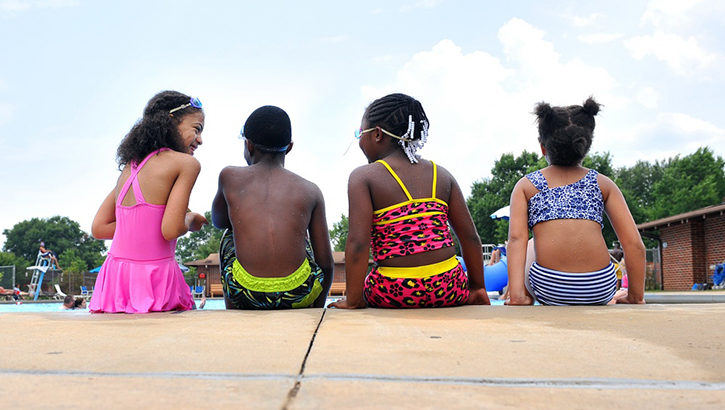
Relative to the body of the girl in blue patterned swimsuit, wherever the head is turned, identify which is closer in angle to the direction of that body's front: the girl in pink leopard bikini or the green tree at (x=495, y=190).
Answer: the green tree

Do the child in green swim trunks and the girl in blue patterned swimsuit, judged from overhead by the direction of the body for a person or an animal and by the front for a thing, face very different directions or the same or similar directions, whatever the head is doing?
same or similar directions

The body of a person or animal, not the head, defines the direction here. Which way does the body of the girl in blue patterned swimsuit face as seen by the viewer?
away from the camera

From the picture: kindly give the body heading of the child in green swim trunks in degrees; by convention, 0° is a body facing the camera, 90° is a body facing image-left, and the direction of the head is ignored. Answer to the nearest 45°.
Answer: approximately 180°

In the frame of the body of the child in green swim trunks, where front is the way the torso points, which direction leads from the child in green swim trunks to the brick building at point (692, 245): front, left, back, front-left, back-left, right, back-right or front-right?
front-right

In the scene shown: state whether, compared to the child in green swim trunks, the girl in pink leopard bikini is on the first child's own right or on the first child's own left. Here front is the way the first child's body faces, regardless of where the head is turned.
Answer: on the first child's own right

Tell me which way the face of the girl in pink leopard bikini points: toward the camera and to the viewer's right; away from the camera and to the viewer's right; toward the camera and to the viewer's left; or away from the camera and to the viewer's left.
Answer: away from the camera and to the viewer's left

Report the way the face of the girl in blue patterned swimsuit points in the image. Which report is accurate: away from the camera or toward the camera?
away from the camera

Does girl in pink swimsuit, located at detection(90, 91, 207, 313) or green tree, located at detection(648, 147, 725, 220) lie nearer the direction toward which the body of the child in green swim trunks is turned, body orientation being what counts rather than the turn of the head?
the green tree

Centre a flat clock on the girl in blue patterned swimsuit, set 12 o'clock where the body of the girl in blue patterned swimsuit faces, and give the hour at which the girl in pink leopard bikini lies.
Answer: The girl in pink leopard bikini is roughly at 8 o'clock from the girl in blue patterned swimsuit.

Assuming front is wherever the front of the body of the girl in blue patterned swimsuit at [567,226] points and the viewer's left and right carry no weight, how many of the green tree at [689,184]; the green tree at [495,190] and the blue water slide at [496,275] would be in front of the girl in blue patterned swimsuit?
3

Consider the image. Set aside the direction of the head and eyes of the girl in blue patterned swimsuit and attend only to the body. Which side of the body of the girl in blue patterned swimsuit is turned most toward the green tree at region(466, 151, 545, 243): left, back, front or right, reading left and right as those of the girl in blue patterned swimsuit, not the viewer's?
front

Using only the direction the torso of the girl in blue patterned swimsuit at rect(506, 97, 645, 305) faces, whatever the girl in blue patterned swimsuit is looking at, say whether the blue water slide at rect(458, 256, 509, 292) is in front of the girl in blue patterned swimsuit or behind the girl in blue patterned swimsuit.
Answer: in front

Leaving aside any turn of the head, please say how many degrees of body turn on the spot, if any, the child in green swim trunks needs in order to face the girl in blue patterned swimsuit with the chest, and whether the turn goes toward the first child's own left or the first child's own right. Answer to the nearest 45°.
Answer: approximately 90° to the first child's own right

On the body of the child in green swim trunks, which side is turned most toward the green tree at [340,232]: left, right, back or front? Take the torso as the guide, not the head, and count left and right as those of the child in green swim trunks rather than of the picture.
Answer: front

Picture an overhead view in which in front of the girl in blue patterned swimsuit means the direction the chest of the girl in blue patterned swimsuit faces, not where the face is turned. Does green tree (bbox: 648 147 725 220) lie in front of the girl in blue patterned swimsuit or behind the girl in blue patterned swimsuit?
in front

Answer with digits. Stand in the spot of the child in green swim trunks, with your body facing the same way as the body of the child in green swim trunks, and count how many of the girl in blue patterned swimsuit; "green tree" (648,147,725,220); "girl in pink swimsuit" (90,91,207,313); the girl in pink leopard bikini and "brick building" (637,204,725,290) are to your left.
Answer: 1

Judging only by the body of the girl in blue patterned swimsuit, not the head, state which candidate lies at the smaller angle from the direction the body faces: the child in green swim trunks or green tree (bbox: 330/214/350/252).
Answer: the green tree

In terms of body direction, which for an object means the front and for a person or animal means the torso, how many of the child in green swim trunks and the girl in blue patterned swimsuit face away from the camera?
2
